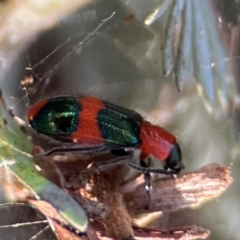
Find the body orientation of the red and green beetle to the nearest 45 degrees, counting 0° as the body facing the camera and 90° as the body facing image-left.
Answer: approximately 270°
